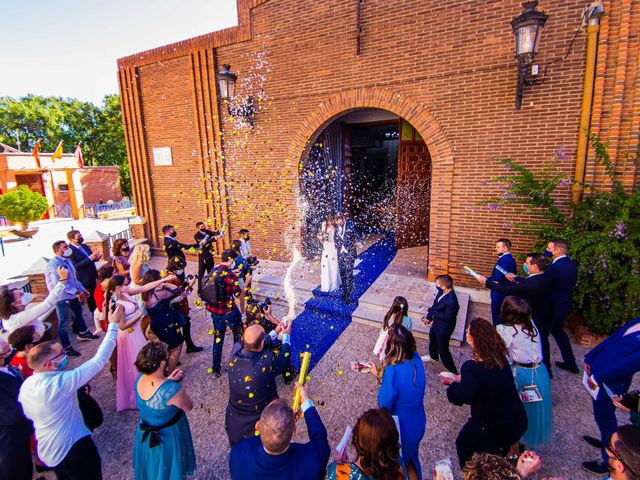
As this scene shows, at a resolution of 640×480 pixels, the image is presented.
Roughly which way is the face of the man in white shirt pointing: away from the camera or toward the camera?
away from the camera

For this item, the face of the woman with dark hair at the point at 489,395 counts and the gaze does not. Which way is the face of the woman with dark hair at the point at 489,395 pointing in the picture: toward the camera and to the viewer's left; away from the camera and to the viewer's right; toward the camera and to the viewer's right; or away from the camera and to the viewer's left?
away from the camera and to the viewer's left

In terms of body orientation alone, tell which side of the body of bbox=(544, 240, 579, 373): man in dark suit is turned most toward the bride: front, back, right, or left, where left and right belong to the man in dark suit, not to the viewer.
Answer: front

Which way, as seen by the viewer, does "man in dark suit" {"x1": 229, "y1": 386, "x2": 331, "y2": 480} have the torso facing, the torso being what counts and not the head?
away from the camera

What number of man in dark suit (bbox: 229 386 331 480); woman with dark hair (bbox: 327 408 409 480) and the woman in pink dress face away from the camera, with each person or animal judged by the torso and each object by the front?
2

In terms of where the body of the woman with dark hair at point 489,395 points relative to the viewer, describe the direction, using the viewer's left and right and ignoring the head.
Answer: facing away from the viewer and to the left of the viewer

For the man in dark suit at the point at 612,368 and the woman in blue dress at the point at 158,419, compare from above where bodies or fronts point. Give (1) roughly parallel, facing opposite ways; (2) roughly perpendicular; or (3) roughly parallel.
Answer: roughly perpendicular

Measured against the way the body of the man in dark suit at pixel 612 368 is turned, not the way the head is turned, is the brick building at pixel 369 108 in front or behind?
in front

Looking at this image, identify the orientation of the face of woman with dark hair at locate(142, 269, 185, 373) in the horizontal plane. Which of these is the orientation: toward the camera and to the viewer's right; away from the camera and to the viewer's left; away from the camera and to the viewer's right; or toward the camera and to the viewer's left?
away from the camera and to the viewer's right

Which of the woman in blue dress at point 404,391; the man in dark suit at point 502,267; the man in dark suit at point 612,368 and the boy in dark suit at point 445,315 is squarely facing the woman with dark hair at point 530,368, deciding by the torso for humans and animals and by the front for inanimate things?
the man in dark suit at point 612,368

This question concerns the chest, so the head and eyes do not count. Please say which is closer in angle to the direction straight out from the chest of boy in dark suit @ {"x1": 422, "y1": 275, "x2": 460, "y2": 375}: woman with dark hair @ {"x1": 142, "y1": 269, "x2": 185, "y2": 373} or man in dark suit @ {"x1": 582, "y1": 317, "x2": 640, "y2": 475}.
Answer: the woman with dark hair

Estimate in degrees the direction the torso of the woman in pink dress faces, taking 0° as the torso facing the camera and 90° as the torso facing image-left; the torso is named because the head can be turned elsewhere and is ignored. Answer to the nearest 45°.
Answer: approximately 270°

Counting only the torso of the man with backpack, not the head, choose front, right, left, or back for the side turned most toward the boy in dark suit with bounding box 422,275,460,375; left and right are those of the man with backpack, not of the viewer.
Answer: right

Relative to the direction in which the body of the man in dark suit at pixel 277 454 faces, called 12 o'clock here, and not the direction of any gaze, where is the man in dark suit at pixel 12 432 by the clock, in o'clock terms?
the man in dark suit at pixel 12 432 is roughly at 10 o'clock from the man in dark suit at pixel 277 454.

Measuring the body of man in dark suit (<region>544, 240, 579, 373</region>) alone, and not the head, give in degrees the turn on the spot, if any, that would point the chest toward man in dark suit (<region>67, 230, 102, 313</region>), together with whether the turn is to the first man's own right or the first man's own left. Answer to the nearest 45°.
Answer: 0° — they already face them

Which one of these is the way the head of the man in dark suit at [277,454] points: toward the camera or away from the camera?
away from the camera

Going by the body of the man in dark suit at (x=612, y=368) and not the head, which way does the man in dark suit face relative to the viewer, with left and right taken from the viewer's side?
facing to the left of the viewer

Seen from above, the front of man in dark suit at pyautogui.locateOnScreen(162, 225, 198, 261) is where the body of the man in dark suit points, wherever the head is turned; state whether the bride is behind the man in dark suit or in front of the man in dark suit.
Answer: in front
